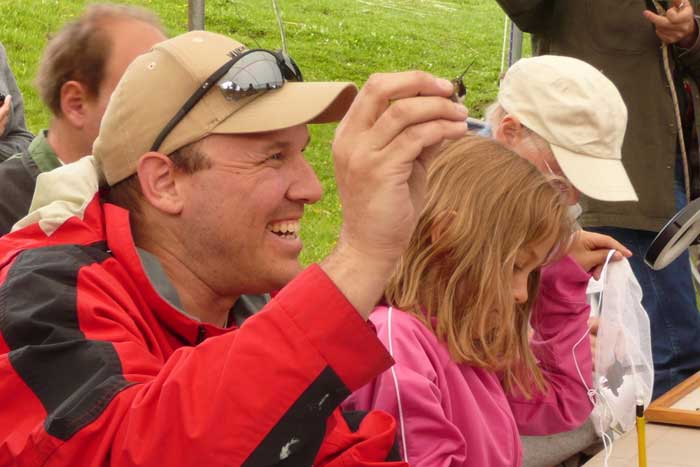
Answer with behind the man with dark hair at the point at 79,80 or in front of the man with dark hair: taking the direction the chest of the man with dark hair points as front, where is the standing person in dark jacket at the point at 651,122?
in front

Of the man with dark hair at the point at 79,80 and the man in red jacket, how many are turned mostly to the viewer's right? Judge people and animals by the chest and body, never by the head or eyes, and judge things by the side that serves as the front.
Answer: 2

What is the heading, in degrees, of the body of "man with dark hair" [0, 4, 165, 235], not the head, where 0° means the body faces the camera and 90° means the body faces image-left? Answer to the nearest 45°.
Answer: approximately 270°

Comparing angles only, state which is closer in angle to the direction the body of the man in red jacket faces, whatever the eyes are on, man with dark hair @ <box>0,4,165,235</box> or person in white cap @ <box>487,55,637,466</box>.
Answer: the person in white cap

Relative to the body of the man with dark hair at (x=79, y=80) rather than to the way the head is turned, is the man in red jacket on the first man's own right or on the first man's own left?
on the first man's own right

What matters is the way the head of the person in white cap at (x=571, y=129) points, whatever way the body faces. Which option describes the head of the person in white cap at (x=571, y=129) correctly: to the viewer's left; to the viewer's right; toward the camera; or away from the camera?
to the viewer's right

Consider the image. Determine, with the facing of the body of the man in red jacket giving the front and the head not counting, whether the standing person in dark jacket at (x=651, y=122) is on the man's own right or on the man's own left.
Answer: on the man's own left

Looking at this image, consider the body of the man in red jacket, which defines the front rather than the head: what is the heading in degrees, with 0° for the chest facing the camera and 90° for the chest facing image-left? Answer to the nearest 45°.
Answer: approximately 270°

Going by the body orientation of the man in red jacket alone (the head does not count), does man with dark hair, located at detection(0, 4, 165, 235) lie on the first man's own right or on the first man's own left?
on the first man's own left

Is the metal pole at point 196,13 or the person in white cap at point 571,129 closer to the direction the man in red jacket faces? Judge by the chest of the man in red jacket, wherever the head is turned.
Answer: the person in white cap
